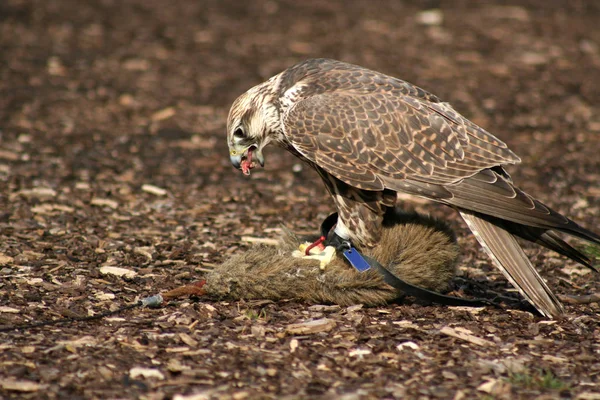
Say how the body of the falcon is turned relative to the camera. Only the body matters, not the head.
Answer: to the viewer's left

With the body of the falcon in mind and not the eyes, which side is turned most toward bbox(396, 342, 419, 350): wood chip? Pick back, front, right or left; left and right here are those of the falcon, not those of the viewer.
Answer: left

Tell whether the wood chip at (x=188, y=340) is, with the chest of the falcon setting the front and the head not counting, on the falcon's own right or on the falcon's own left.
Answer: on the falcon's own left

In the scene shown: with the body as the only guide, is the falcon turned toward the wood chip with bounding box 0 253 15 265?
yes

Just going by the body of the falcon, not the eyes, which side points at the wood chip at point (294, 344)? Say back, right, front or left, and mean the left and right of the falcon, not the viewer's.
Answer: left

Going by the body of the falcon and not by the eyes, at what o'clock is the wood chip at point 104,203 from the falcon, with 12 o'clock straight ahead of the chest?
The wood chip is roughly at 1 o'clock from the falcon.

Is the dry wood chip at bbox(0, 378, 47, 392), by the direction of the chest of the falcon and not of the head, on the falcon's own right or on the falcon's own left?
on the falcon's own left

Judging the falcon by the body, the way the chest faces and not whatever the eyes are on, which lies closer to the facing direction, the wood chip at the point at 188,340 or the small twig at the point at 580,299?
the wood chip

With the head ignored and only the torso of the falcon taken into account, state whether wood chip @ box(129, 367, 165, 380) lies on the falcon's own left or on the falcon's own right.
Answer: on the falcon's own left
